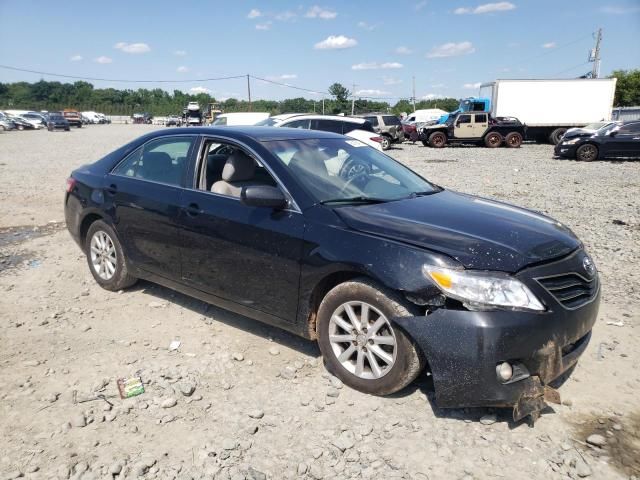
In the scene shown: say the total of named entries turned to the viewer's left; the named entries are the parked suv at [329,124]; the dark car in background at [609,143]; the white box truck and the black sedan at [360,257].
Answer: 3

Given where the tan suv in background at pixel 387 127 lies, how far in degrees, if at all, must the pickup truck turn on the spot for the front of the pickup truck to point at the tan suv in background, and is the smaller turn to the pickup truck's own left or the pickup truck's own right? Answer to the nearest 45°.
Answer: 0° — it already faces it

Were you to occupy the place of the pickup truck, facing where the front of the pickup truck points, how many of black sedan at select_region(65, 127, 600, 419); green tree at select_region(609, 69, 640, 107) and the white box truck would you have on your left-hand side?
1

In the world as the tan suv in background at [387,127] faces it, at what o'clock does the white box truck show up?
The white box truck is roughly at 4 o'clock from the tan suv in background.

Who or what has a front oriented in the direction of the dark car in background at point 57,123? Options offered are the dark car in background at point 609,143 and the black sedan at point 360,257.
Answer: the dark car in background at point 609,143

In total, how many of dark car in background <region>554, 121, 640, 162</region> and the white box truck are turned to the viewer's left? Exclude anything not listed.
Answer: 2

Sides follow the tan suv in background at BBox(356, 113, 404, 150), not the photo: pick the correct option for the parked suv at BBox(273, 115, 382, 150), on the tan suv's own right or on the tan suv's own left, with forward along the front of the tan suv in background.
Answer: on the tan suv's own left

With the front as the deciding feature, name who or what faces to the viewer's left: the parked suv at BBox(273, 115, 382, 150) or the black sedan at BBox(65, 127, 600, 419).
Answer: the parked suv

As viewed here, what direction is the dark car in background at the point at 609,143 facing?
to the viewer's left

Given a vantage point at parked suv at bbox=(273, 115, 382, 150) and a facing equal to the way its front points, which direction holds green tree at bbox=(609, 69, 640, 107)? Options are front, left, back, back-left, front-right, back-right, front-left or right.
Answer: back-right

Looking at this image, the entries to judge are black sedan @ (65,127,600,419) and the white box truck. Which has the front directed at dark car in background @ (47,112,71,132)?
the white box truck

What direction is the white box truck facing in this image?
to the viewer's left

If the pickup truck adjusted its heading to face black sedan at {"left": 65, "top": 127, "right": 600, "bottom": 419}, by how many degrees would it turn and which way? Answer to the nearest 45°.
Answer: approximately 90° to its left

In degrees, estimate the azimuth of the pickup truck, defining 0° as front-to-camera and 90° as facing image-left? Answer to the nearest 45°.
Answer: approximately 90°

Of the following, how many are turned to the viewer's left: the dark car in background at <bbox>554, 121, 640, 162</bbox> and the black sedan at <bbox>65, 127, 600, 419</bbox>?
1

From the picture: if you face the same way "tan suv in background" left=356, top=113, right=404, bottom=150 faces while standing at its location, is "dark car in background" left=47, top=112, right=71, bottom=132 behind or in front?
in front

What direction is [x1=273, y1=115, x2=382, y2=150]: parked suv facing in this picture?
to the viewer's left
